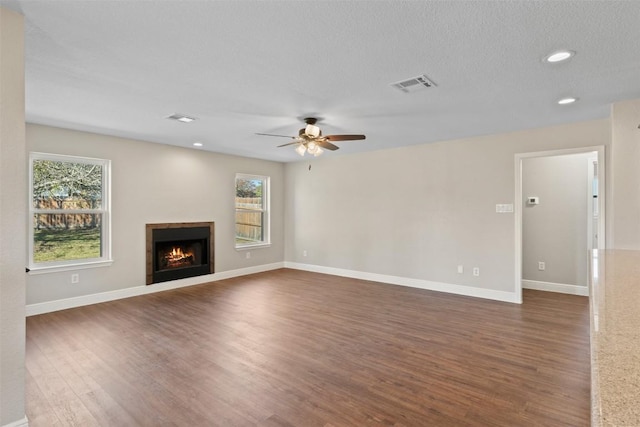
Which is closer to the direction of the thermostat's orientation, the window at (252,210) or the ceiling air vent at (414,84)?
the ceiling air vent

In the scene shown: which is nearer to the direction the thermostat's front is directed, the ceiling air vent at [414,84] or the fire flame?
the ceiling air vent

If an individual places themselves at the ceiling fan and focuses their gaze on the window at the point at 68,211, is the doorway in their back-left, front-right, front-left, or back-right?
back-right

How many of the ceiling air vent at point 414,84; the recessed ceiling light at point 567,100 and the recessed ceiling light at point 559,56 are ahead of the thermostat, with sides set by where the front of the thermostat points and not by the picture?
3

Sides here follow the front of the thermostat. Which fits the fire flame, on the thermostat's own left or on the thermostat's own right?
on the thermostat's own right

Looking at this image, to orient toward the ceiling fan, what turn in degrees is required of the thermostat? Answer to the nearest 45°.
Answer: approximately 45° to its right

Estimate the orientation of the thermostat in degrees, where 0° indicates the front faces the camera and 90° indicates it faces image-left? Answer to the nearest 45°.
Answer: approximately 0°

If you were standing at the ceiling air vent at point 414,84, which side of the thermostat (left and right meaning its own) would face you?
front

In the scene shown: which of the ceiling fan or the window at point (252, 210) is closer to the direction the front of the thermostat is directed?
the ceiling fan

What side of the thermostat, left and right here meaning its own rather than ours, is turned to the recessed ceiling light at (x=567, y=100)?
front

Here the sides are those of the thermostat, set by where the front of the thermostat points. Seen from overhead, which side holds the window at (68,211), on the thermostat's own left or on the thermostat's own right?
on the thermostat's own right

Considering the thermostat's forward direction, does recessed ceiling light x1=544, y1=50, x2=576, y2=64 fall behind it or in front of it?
in front

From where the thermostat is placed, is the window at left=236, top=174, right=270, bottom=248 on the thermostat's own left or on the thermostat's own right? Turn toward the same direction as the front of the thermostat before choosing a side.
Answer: on the thermostat's own right
